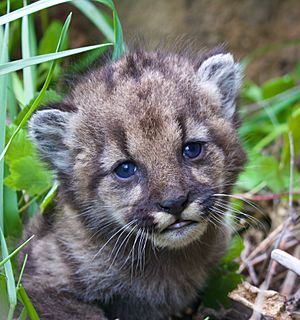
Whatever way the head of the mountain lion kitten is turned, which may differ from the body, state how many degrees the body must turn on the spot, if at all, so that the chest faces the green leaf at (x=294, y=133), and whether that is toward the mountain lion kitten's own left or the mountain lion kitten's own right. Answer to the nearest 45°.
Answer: approximately 135° to the mountain lion kitten's own left

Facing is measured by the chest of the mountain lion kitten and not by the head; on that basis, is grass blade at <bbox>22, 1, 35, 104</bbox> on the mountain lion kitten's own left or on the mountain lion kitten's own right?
on the mountain lion kitten's own right

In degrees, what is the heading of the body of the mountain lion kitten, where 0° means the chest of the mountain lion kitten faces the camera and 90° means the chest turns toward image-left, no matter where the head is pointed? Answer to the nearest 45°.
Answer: approximately 0°

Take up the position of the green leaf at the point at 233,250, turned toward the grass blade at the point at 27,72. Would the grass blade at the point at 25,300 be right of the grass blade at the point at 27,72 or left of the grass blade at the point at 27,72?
left

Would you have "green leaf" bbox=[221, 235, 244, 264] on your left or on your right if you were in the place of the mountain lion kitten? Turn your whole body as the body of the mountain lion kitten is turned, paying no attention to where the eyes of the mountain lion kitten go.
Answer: on your left
